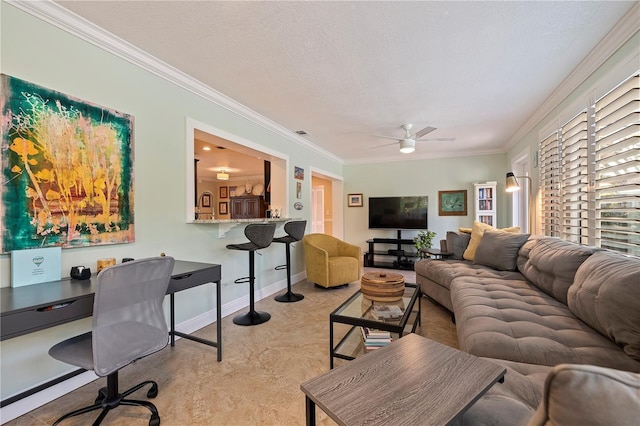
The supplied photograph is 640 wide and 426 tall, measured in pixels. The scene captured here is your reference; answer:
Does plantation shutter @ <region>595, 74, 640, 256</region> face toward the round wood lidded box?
yes

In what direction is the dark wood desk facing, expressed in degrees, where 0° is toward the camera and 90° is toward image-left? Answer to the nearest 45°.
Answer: approximately 315°

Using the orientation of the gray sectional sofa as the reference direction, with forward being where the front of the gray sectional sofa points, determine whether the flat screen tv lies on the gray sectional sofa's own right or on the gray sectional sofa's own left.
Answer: on the gray sectional sofa's own right

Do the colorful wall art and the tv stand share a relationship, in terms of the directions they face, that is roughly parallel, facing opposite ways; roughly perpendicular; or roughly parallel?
roughly perpendicular

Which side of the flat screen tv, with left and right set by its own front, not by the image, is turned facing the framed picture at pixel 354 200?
right

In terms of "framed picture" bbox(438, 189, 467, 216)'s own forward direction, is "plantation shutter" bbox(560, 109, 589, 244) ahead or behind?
ahead

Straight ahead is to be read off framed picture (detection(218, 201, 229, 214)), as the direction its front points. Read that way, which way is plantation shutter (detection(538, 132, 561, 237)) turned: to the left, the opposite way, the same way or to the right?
to the right

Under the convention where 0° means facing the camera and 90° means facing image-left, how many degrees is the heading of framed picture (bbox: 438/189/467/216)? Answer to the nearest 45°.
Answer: approximately 0°

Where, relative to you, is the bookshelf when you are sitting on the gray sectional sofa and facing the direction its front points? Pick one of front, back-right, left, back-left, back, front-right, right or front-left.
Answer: right

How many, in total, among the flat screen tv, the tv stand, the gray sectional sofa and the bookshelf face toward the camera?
3

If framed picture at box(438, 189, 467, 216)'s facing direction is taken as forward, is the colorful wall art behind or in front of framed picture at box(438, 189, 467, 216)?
in front

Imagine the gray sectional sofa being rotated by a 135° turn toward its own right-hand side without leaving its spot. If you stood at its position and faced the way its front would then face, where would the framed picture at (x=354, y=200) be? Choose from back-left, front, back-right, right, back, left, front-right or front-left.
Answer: left
